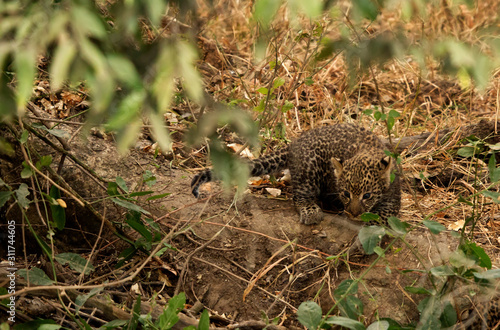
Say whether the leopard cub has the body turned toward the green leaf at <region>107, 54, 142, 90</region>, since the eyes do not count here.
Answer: no

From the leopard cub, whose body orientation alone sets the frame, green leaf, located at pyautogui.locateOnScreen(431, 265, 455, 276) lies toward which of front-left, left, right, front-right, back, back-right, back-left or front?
front-right

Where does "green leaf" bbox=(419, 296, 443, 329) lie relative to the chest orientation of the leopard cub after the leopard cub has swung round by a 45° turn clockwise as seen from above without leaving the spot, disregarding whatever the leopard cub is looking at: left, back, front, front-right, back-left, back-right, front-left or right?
front

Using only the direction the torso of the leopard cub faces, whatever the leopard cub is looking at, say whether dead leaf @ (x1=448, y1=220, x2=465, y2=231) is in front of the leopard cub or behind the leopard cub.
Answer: in front

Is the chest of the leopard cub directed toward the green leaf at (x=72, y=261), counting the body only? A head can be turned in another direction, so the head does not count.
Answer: no

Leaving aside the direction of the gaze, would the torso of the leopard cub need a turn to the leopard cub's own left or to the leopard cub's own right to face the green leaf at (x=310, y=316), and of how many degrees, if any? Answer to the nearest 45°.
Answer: approximately 45° to the leopard cub's own right

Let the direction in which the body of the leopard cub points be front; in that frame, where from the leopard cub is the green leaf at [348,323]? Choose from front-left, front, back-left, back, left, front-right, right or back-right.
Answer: front-right

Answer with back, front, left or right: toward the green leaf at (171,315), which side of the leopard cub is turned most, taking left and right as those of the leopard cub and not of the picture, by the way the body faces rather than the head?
right

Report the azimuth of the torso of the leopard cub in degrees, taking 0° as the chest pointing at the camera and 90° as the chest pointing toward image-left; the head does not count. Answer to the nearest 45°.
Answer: approximately 315°

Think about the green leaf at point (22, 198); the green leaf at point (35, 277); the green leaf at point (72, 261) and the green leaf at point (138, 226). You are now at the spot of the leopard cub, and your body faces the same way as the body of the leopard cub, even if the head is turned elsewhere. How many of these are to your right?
4

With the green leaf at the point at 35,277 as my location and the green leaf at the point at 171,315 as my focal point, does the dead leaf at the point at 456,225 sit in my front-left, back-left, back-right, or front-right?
front-left

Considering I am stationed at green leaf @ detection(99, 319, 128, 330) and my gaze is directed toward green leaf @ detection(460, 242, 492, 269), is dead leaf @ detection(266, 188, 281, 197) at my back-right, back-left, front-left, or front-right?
front-left

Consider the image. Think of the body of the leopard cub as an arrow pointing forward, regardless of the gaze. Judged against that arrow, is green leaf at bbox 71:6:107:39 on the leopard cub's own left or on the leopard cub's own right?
on the leopard cub's own right

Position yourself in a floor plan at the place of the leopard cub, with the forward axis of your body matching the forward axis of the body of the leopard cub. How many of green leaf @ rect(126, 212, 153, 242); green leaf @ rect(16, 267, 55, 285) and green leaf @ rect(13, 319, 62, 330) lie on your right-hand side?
3
